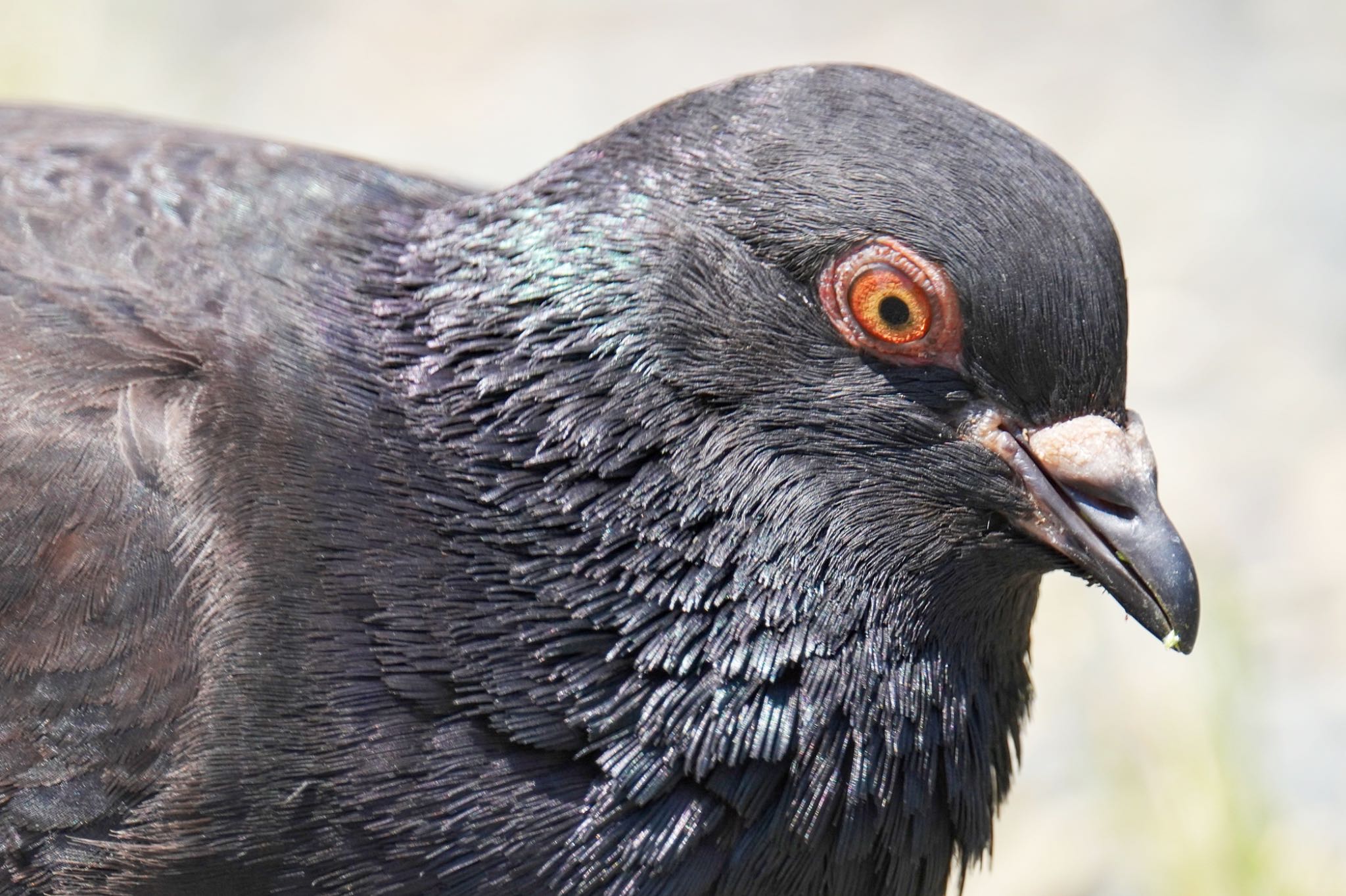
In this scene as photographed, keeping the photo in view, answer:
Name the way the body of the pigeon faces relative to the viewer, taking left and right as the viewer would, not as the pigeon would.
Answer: facing to the right of the viewer
